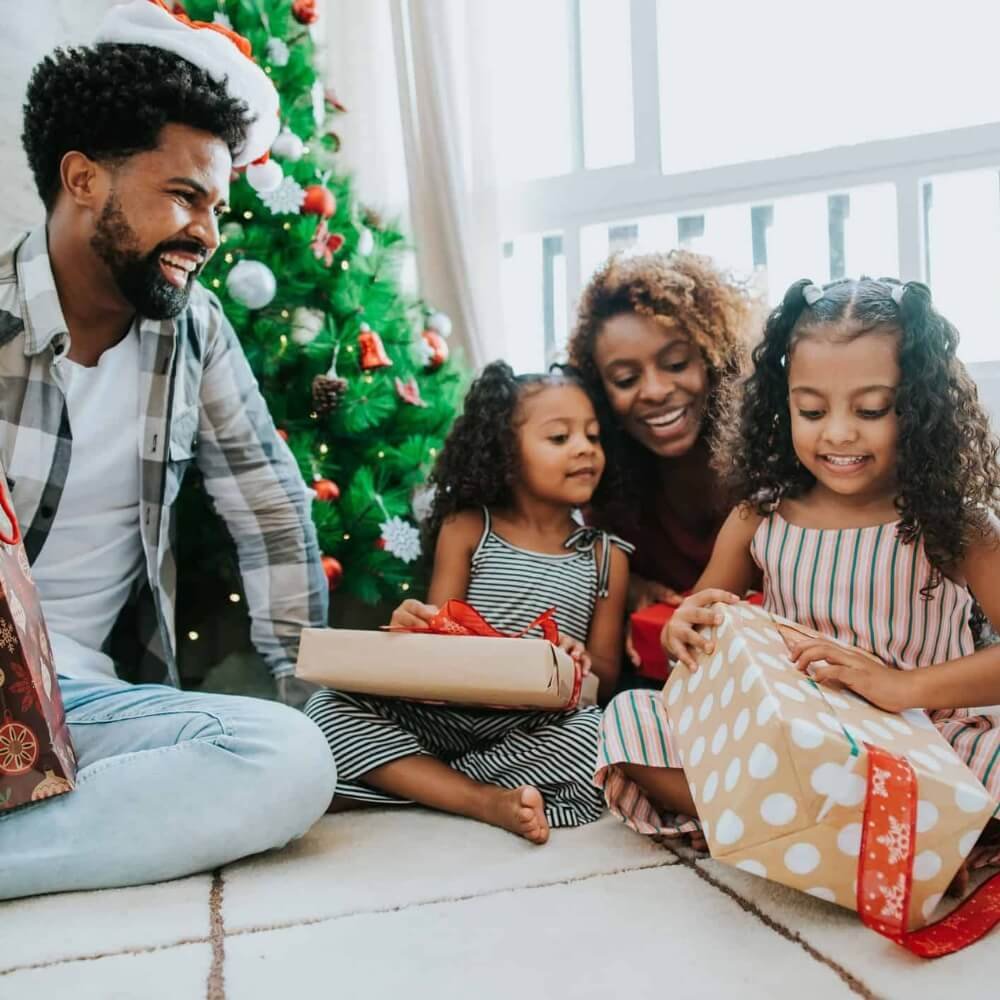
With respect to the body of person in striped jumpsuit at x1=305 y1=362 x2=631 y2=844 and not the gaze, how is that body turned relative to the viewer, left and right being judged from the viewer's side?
facing the viewer

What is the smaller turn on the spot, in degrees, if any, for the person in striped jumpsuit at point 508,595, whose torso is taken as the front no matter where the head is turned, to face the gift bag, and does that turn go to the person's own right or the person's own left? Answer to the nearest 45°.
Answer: approximately 45° to the person's own right

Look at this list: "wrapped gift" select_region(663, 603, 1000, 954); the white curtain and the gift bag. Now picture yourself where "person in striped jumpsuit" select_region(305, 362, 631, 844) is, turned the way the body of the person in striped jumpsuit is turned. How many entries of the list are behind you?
1
